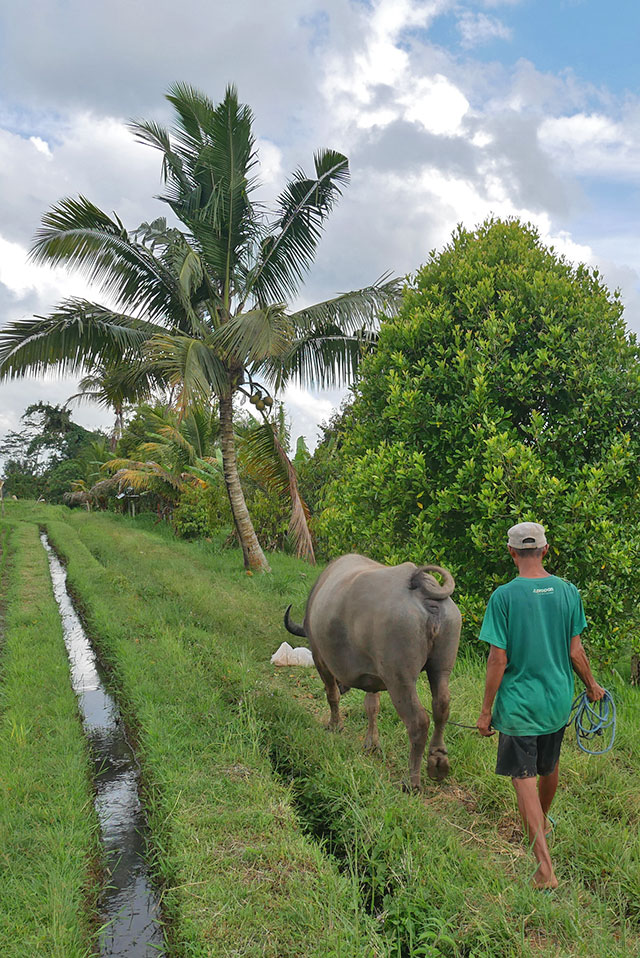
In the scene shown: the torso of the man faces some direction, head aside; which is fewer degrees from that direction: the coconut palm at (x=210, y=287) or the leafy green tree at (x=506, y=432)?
the leafy green tree

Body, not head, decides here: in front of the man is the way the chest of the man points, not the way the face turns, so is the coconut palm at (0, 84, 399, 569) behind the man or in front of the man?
in front

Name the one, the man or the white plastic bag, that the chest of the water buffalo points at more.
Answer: the white plastic bag

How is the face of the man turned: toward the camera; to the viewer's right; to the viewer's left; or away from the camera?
away from the camera

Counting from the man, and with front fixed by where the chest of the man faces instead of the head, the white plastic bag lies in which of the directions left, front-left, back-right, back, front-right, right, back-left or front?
front-left

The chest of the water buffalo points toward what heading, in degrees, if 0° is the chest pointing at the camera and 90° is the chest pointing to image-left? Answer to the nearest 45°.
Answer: approximately 135°

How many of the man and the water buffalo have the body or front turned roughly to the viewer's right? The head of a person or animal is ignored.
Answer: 0

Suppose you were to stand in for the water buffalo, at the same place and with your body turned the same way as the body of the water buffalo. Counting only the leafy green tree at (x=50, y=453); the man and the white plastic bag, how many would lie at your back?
1

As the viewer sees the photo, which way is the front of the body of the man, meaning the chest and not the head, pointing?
away from the camera

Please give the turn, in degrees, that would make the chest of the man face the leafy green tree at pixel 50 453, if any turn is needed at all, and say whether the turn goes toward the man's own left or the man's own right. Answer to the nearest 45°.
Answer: approximately 45° to the man's own left

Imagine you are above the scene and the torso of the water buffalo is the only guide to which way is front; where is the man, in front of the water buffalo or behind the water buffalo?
behind

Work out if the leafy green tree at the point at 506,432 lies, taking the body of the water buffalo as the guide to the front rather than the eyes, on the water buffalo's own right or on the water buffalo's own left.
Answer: on the water buffalo's own right

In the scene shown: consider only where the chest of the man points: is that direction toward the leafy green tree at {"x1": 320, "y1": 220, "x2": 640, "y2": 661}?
yes

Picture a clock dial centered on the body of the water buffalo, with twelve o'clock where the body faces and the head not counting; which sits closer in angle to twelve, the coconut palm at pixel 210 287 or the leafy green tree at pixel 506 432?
the coconut palm
